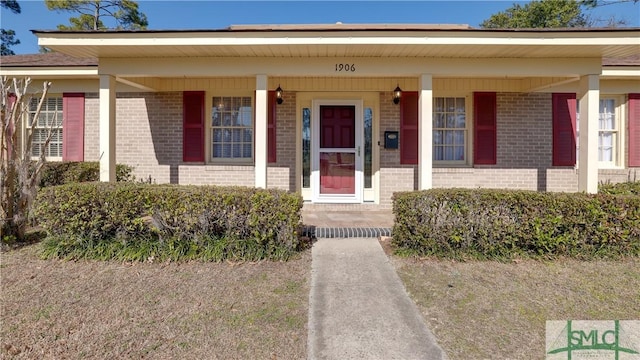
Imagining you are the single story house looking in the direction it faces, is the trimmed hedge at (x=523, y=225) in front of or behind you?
in front

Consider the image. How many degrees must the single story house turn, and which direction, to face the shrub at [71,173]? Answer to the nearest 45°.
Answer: approximately 90° to its right

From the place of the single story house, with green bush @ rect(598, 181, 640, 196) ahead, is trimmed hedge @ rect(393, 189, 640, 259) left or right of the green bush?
right

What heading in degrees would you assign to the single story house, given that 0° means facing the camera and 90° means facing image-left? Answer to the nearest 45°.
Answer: approximately 0°

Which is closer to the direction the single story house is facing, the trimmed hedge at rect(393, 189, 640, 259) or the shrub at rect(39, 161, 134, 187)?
the trimmed hedge

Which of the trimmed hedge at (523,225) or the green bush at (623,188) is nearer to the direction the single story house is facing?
the trimmed hedge

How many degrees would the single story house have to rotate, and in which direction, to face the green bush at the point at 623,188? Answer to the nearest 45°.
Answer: approximately 90° to its left

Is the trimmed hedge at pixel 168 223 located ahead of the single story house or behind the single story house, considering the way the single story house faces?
ahead
